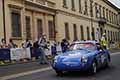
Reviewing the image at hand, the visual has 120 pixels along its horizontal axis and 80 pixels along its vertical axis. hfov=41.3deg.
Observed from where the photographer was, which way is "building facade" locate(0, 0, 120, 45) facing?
facing the viewer and to the right of the viewer

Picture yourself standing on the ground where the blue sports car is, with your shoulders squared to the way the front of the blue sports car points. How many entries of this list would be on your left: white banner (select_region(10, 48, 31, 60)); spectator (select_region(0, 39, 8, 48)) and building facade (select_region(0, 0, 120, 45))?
0

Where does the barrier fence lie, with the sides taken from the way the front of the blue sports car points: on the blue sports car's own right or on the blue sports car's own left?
on the blue sports car's own right

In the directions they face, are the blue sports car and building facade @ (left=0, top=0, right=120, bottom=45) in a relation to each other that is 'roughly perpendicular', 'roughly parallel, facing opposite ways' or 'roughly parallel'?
roughly perpendicular

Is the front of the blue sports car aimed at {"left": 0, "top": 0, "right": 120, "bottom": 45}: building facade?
no

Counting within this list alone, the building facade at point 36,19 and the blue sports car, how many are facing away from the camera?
0

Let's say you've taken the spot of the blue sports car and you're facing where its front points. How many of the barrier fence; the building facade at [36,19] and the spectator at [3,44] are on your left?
0

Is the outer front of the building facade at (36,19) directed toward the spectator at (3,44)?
no
